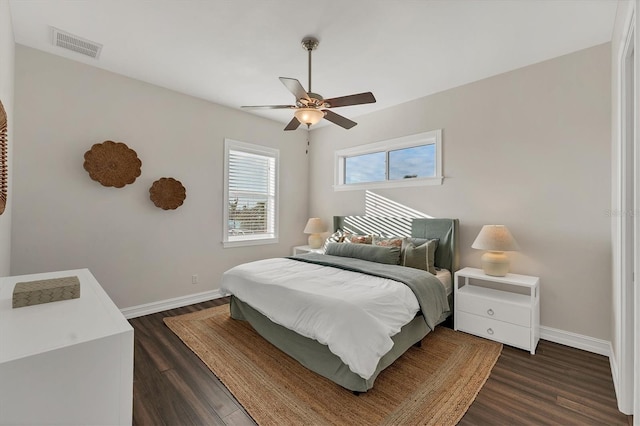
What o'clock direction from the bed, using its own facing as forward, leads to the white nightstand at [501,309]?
The white nightstand is roughly at 7 o'clock from the bed.

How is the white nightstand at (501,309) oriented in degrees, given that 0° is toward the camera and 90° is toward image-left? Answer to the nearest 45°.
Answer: approximately 45°

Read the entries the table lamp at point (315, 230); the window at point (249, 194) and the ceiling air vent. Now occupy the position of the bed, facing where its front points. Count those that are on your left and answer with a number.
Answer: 0

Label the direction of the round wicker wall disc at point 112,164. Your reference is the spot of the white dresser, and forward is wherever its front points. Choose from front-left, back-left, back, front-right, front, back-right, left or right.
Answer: front-left

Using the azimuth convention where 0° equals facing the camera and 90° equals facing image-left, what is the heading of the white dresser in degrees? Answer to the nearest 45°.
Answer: approximately 225°

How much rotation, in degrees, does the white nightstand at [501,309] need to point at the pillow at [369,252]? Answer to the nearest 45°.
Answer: approximately 45° to its right

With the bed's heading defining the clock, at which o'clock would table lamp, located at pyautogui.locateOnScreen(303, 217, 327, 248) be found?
The table lamp is roughly at 4 o'clock from the bed.

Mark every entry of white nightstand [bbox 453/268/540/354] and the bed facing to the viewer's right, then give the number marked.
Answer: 0

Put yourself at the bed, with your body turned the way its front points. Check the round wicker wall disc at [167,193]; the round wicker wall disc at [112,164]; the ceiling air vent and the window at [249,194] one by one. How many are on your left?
0

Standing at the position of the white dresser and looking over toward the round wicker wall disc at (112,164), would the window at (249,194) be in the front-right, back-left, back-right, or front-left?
front-right

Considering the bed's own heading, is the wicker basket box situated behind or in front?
in front

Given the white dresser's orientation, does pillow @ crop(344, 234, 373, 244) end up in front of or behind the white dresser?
in front

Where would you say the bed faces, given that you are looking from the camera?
facing the viewer and to the left of the viewer
